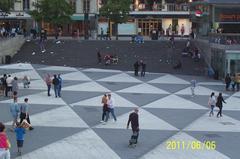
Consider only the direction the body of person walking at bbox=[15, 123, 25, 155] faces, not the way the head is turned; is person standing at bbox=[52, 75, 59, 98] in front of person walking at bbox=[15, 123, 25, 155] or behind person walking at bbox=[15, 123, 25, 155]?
in front
